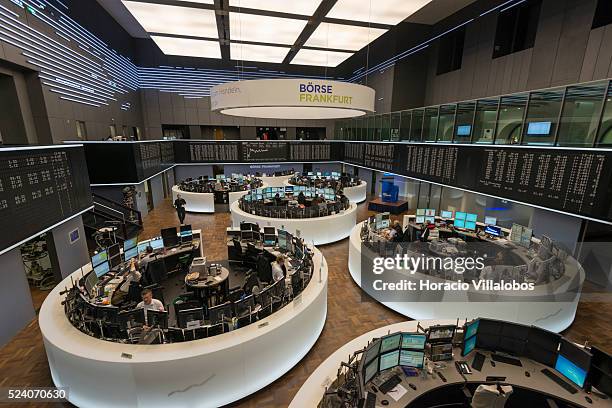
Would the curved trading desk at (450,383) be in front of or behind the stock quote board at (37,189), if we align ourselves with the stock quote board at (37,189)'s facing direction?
in front

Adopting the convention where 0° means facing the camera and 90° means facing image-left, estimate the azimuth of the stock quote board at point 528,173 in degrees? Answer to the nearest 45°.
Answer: approximately 45°

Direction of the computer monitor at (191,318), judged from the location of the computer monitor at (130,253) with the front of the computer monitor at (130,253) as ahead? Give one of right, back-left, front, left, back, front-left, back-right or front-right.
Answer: front-right

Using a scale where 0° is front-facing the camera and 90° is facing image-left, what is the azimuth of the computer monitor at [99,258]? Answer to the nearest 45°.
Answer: approximately 315°

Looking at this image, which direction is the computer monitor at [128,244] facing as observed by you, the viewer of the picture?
facing the viewer and to the right of the viewer

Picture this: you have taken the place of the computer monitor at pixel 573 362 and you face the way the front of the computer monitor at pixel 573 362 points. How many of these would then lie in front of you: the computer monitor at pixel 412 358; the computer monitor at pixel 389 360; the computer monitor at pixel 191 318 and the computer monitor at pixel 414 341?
4

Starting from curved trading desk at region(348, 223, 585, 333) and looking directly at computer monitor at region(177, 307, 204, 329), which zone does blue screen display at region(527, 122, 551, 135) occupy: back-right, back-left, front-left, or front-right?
back-right

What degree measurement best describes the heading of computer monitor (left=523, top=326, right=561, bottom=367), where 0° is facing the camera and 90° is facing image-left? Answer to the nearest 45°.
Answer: approximately 45°

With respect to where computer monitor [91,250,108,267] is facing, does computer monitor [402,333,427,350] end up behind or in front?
in front

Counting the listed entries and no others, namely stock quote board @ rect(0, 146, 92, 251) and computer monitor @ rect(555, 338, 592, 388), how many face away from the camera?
0

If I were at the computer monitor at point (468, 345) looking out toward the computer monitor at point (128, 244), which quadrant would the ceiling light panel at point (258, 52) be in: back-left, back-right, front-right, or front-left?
front-right

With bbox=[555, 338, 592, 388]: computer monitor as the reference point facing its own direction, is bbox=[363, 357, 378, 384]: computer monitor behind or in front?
in front

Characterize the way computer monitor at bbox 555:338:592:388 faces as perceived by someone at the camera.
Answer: facing the viewer and to the left of the viewer

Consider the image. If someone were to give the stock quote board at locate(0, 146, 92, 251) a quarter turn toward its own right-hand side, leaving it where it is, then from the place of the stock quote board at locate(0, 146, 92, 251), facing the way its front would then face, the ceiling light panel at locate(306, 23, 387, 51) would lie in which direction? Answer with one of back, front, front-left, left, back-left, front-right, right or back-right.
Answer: back-left
